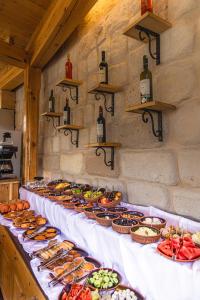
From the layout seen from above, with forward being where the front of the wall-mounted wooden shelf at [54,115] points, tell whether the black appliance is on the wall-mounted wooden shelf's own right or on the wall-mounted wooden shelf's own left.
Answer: on the wall-mounted wooden shelf's own right

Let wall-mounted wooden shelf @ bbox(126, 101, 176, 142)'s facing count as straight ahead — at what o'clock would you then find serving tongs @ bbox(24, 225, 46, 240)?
The serving tongs is roughly at 2 o'clock from the wall-mounted wooden shelf.

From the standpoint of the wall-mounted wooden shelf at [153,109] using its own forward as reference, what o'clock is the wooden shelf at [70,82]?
The wooden shelf is roughly at 3 o'clock from the wall-mounted wooden shelf.

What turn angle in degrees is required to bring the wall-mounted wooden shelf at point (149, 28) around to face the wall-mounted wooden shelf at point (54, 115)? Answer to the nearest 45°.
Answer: approximately 90° to its right
